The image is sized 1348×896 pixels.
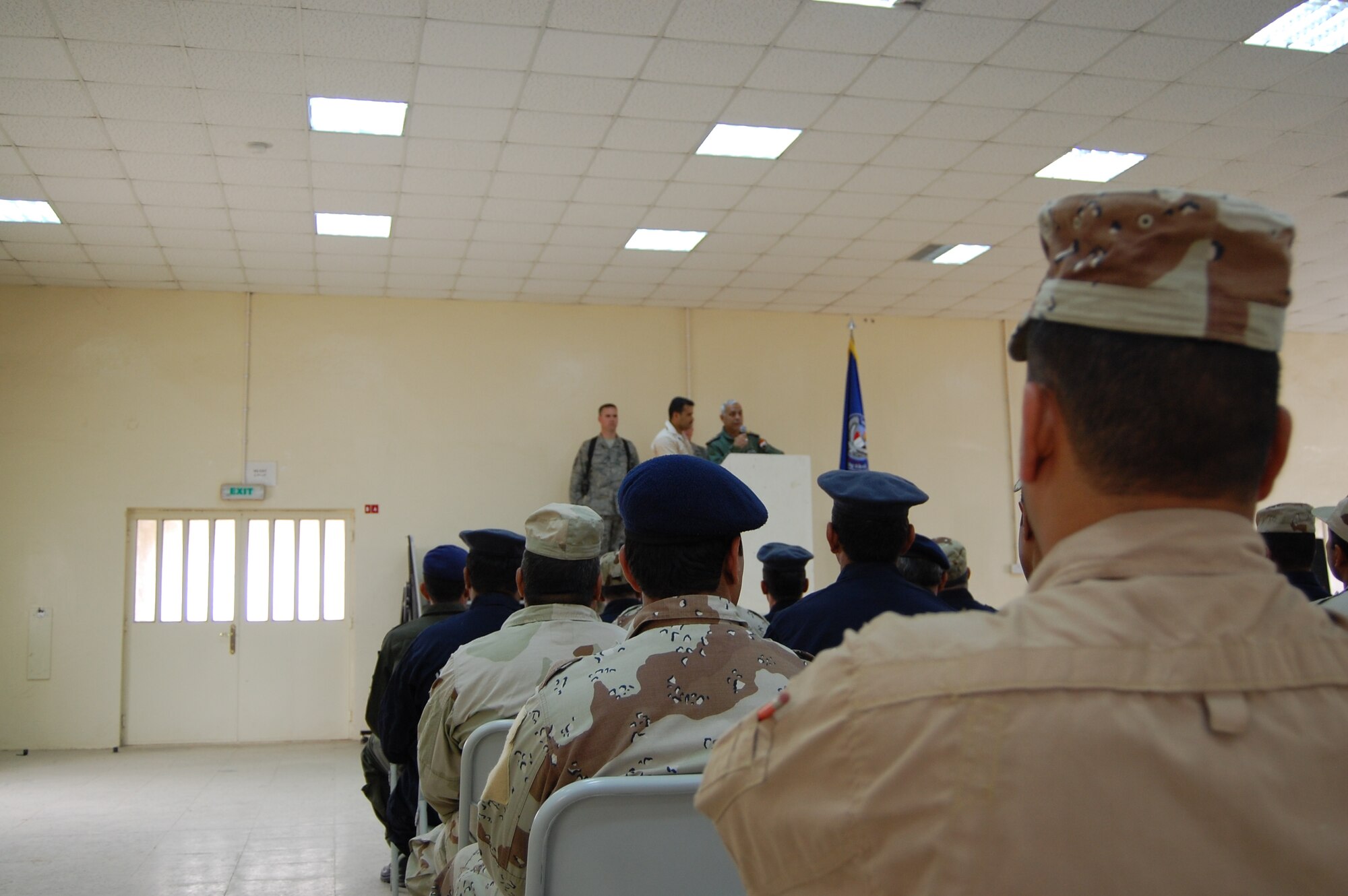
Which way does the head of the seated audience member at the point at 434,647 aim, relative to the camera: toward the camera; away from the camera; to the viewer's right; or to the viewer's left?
away from the camera

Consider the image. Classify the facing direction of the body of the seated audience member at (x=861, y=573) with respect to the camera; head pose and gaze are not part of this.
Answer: away from the camera

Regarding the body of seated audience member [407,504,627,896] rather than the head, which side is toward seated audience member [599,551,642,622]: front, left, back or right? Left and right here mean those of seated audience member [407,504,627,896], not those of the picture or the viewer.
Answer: front

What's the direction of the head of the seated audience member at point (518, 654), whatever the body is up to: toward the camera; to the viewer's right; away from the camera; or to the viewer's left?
away from the camera

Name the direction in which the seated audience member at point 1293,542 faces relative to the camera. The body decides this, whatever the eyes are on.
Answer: away from the camera

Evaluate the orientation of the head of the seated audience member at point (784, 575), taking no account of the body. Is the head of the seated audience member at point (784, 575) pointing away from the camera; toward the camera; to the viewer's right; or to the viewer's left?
away from the camera

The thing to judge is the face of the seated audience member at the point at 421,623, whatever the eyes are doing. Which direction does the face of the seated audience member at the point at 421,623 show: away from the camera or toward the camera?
away from the camera

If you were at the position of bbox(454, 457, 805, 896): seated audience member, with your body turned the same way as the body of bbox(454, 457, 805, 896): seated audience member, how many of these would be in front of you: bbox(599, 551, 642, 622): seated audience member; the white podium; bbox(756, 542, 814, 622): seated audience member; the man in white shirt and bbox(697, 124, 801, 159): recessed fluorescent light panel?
5

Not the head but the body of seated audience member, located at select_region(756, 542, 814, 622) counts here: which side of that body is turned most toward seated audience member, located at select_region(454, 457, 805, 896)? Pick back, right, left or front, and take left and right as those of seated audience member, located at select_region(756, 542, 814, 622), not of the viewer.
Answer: back

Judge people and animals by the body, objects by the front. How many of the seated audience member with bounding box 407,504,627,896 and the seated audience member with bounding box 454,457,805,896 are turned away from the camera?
2

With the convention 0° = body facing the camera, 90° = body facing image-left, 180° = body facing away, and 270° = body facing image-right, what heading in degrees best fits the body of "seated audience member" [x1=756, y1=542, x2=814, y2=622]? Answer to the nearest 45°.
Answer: approximately 180°

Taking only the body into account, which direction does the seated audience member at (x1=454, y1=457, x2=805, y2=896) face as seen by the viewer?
away from the camera

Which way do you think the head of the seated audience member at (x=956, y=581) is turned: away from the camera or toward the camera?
away from the camera

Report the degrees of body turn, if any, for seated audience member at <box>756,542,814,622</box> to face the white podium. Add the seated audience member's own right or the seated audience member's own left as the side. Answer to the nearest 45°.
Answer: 0° — they already face it

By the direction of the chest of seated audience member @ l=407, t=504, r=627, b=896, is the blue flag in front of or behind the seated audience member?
in front
